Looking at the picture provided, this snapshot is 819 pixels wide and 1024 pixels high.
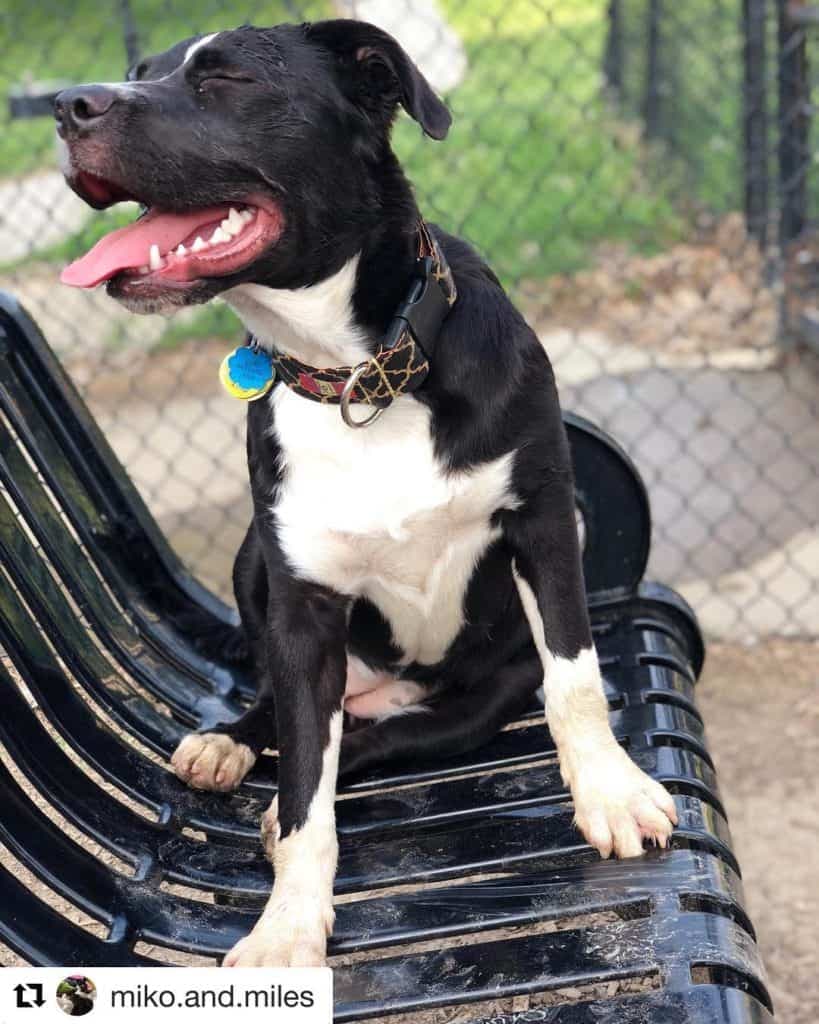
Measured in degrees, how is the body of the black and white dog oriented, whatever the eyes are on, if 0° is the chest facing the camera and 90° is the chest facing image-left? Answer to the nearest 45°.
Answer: approximately 0°

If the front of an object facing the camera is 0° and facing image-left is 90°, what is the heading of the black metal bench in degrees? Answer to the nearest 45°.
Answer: approximately 270°

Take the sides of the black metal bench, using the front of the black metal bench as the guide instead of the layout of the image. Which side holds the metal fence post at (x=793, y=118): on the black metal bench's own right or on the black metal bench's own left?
on the black metal bench's own left

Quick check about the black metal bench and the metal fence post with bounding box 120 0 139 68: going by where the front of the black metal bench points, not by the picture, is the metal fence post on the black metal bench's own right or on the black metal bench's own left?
on the black metal bench's own left
